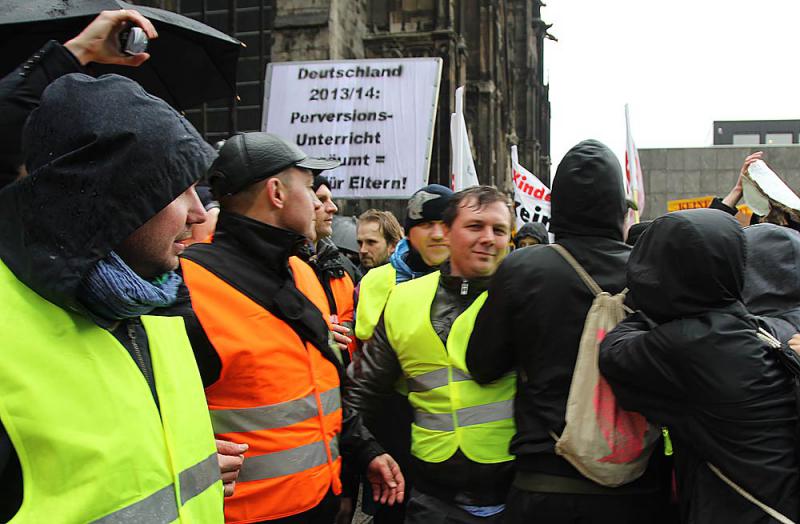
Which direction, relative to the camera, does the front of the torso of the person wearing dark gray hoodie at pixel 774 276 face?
away from the camera

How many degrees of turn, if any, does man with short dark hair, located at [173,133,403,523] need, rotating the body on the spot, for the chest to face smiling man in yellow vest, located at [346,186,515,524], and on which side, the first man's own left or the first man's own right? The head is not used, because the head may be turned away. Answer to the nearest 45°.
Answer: approximately 90° to the first man's own left

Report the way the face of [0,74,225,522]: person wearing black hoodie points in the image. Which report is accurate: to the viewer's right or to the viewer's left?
to the viewer's right

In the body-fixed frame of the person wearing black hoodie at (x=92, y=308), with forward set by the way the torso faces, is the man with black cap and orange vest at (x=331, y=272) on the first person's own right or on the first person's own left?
on the first person's own left

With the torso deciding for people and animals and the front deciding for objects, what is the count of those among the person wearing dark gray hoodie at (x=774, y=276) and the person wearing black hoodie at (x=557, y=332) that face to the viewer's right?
0

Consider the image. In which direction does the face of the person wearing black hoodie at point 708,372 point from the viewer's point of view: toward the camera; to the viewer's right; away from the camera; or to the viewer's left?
away from the camera

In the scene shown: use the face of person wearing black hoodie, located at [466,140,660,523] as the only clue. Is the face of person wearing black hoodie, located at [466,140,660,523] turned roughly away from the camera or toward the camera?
away from the camera

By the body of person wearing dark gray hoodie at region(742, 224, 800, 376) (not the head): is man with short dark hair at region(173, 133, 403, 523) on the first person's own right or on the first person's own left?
on the first person's own left

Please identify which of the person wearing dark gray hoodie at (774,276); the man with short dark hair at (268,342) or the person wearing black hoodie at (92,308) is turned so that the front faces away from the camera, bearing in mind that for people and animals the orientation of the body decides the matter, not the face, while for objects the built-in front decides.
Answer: the person wearing dark gray hoodie at (774,276)
